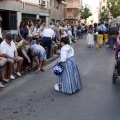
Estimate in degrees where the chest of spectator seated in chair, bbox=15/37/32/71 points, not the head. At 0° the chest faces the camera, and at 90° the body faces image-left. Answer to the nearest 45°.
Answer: approximately 315°

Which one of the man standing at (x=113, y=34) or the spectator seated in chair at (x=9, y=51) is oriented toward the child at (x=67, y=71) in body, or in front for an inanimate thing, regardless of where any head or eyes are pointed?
the spectator seated in chair

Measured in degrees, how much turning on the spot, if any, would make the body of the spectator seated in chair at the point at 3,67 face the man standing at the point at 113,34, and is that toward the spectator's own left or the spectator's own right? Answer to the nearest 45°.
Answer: approximately 90° to the spectator's own left
